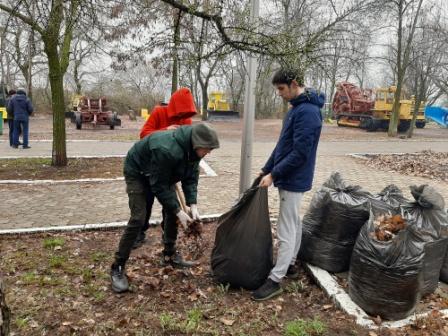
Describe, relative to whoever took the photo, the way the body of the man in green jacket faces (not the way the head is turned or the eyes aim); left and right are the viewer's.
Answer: facing to the right of the viewer

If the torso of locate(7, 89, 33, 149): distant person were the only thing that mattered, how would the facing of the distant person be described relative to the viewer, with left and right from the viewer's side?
facing away from the viewer

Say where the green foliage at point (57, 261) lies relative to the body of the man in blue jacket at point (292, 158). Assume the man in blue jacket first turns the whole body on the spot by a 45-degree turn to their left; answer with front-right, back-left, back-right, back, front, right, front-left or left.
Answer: front-right

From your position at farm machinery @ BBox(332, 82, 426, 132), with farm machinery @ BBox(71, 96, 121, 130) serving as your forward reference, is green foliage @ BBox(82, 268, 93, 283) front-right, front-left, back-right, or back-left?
front-left

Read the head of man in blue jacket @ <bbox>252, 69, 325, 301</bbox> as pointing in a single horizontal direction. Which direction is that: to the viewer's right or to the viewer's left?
to the viewer's left

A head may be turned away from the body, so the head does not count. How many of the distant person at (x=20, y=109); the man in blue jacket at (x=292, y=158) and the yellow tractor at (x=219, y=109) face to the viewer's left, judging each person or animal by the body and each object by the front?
1

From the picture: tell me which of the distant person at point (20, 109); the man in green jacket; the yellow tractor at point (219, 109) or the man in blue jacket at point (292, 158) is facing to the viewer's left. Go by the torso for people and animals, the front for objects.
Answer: the man in blue jacket

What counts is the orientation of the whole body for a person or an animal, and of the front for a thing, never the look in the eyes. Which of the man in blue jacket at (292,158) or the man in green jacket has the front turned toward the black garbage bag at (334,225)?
the man in green jacket

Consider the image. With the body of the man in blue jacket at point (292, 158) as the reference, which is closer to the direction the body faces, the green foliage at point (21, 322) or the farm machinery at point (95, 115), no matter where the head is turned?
the green foliage

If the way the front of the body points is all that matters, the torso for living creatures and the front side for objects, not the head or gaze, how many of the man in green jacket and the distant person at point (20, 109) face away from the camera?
1

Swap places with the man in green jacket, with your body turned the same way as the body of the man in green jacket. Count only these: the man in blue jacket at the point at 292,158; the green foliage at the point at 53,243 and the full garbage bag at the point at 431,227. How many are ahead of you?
2

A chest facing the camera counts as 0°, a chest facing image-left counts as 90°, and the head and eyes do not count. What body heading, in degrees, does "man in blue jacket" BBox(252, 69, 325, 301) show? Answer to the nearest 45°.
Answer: approximately 90°
